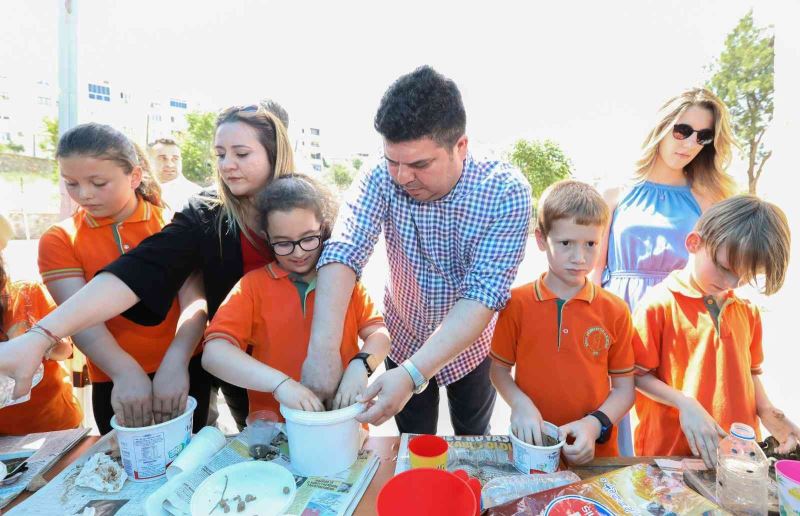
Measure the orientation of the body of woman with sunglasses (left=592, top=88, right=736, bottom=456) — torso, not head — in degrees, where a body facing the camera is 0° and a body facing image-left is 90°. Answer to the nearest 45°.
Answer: approximately 0°

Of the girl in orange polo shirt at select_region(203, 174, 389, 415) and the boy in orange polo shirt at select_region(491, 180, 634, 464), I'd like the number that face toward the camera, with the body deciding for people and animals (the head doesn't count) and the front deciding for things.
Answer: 2

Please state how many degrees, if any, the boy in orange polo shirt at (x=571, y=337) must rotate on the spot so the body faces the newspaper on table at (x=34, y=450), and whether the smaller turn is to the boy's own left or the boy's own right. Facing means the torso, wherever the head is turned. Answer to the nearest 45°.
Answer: approximately 45° to the boy's own right

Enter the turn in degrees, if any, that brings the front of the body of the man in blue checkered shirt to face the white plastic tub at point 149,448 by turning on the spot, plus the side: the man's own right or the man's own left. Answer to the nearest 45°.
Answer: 0° — they already face it
